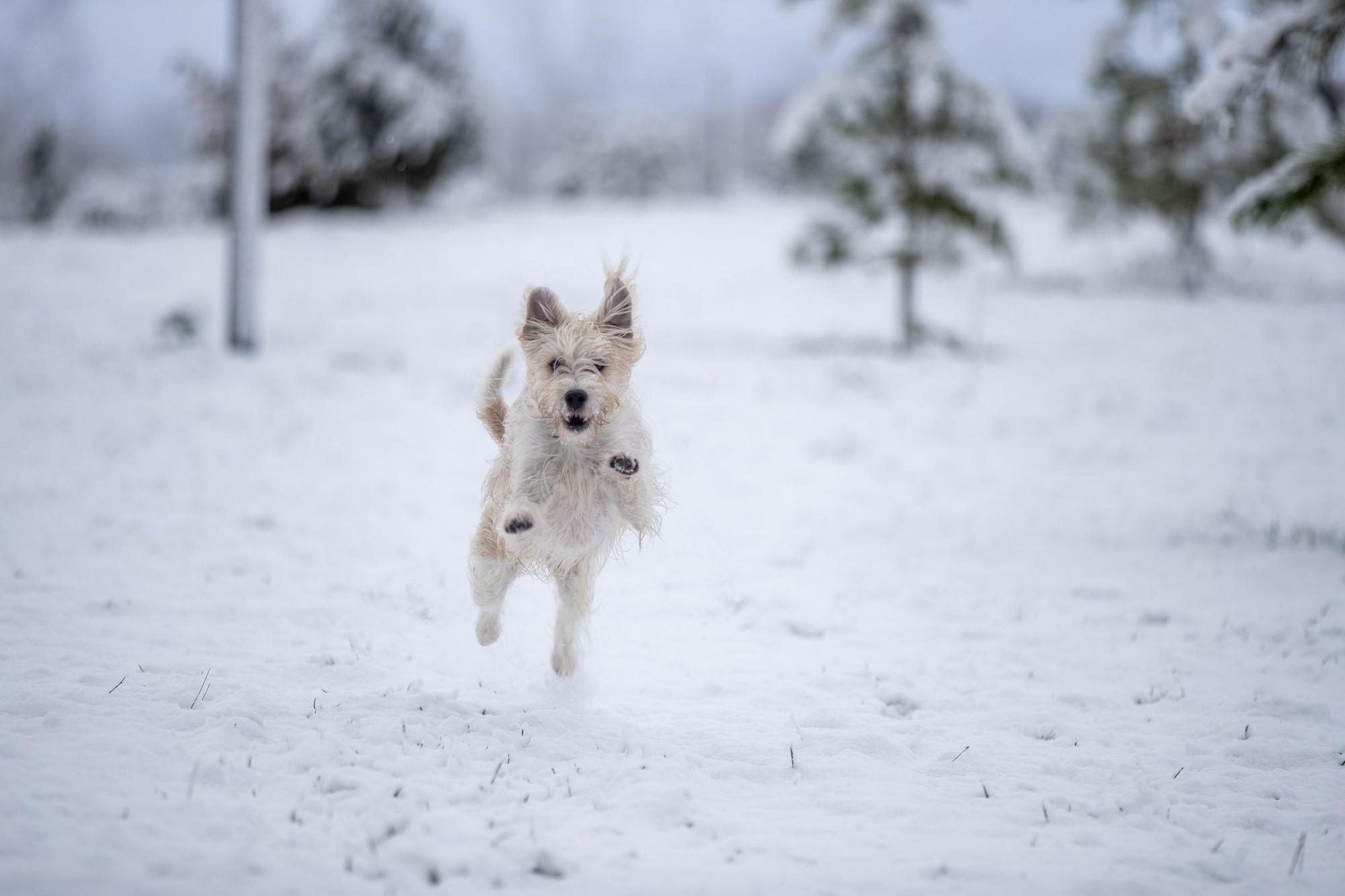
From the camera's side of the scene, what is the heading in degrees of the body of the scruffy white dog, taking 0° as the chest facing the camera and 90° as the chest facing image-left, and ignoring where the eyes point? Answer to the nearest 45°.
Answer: approximately 0°

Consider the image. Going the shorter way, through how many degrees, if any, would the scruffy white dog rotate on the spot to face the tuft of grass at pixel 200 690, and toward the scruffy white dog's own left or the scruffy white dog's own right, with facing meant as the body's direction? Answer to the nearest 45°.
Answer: approximately 90° to the scruffy white dog's own right

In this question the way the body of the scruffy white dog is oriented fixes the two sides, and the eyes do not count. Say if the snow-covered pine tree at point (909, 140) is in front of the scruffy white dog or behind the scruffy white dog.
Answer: behind

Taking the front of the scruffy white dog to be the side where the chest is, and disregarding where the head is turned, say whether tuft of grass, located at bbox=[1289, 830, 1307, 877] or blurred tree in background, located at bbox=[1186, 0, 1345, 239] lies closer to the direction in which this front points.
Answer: the tuft of grass

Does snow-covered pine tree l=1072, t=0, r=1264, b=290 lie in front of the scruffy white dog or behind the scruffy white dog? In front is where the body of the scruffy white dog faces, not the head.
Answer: behind

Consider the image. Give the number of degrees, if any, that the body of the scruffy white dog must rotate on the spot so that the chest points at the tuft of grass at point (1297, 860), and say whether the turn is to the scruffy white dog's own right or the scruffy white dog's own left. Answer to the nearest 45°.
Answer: approximately 45° to the scruffy white dog's own left

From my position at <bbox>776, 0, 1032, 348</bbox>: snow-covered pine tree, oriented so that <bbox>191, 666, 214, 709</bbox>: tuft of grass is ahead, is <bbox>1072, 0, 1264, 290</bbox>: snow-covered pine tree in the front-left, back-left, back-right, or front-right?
back-left
